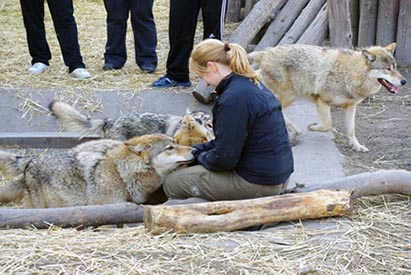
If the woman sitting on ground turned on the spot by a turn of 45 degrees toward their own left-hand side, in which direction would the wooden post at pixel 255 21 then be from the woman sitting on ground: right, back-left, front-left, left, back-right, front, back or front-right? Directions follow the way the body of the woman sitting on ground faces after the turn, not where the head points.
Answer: back-right

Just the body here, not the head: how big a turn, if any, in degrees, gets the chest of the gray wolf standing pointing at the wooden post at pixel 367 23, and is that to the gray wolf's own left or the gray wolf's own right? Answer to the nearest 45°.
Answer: approximately 90° to the gray wolf's own left

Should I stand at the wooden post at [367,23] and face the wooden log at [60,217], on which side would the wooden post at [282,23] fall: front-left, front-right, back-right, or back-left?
front-right

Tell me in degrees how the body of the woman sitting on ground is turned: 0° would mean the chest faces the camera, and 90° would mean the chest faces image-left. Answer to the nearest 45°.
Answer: approximately 90°

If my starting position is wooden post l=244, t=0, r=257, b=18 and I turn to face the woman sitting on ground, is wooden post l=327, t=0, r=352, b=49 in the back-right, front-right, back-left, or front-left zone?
front-left

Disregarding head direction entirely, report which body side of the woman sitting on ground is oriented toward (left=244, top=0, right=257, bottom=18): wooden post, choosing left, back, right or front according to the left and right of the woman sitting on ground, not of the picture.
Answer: right

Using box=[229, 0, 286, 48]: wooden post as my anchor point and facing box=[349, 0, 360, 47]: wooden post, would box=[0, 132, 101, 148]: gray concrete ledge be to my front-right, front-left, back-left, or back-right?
back-right

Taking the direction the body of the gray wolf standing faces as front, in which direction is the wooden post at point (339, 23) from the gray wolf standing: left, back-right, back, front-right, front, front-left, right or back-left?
left

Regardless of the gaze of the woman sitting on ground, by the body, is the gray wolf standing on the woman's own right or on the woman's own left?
on the woman's own right

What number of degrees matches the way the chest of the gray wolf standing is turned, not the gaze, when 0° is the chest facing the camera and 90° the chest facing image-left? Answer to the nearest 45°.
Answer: approximately 270°

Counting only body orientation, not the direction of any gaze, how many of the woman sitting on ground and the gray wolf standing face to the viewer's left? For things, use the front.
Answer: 1

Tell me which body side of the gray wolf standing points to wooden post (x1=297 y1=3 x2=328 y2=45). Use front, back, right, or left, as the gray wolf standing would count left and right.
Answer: left

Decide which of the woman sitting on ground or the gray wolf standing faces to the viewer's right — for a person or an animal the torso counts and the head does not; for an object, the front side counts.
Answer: the gray wolf standing

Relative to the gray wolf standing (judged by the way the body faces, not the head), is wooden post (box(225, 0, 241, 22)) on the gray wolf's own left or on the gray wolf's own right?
on the gray wolf's own left

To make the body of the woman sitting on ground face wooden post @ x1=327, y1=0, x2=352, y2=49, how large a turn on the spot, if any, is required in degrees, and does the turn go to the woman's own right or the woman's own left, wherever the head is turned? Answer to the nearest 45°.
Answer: approximately 90° to the woman's own right

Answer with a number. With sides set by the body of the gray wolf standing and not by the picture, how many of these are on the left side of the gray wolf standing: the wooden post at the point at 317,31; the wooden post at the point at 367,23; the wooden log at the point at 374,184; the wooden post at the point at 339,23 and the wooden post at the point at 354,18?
4
